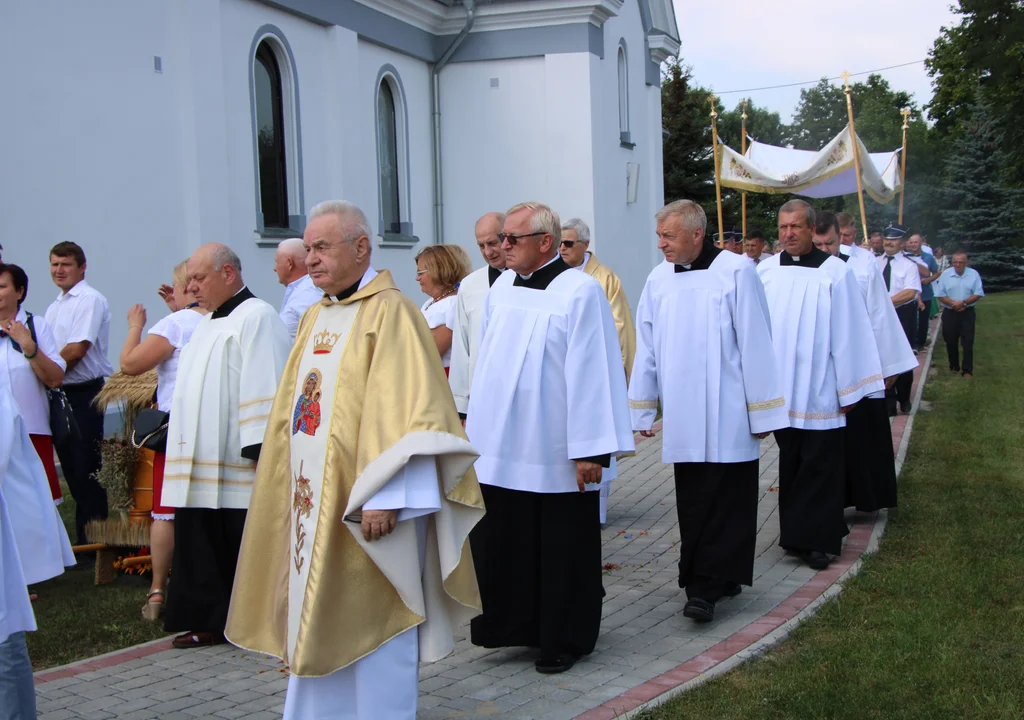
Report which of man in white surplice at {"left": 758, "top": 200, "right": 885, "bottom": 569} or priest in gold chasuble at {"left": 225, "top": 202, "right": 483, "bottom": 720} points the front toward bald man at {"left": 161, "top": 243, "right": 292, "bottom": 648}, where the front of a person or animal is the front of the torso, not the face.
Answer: the man in white surplice

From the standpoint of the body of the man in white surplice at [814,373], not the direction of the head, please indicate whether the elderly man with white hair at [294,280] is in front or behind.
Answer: in front

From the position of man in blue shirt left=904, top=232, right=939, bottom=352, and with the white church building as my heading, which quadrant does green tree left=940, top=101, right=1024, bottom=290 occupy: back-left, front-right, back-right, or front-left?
back-right

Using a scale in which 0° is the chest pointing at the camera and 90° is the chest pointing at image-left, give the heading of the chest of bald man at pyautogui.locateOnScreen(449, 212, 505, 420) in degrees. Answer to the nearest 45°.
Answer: approximately 45°

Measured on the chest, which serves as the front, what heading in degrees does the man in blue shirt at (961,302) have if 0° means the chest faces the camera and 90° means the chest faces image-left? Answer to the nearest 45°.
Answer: approximately 0°

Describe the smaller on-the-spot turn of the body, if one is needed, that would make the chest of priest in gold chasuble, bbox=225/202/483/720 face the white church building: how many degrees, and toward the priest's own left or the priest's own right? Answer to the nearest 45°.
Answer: approximately 135° to the priest's own right

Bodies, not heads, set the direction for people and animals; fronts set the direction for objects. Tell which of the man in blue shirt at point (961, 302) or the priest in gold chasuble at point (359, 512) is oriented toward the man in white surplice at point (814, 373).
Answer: the man in blue shirt

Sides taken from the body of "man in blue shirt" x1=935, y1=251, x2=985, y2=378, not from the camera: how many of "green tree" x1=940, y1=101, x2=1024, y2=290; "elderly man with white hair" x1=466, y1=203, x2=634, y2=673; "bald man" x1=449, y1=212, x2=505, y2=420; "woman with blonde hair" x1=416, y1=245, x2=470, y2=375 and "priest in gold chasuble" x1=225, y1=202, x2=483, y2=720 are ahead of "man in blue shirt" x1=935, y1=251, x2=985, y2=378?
4

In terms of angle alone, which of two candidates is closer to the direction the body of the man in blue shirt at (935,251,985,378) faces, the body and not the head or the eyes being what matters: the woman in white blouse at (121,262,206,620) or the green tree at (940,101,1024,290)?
the woman in white blouse

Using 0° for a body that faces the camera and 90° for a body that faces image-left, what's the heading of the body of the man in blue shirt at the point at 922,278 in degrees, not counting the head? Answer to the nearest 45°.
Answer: approximately 45°
